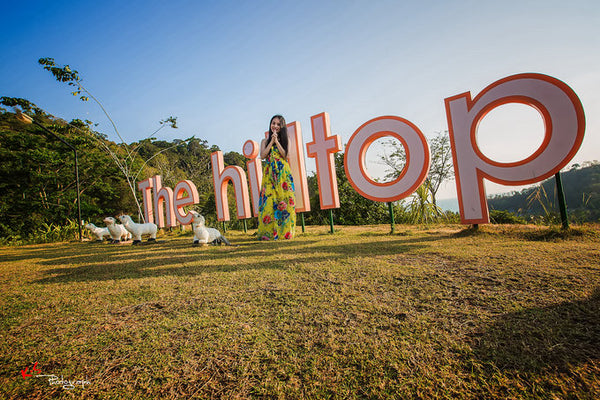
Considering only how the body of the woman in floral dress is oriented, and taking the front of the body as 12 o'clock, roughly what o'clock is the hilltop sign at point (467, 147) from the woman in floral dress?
The hilltop sign is roughly at 10 o'clock from the woman in floral dress.

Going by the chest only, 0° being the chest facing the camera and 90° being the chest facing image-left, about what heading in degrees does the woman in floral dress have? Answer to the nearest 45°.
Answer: approximately 0°

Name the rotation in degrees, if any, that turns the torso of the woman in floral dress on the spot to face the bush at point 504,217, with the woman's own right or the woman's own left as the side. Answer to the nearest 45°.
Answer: approximately 90° to the woman's own left

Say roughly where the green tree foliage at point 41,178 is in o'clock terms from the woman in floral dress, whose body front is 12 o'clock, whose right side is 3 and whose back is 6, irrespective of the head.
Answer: The green tree foliage is roughly at 4 o'clock from the woman in floral dress.

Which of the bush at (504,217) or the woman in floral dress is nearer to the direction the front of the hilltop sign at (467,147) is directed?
the woman in floral dress

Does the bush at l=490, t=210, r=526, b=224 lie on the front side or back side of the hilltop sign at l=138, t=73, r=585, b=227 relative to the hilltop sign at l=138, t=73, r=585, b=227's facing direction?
on the back side

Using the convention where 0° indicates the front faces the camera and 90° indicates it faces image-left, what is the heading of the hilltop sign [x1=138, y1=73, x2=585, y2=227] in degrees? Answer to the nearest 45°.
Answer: approximately 45°

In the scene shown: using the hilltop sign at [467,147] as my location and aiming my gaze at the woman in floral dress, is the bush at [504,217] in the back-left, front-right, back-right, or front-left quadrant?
back-right
